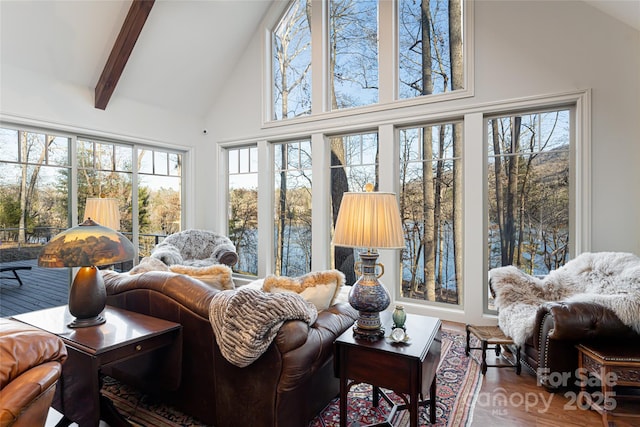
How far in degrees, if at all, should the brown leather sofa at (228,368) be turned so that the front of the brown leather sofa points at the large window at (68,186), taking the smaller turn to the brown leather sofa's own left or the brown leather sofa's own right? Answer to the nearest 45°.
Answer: approximately 90° to the brown leather sofa's own left

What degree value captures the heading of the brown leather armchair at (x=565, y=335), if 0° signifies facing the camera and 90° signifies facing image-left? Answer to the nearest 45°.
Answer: approximately 45°

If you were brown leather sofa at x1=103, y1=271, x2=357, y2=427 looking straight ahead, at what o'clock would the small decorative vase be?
The small decorative vase is roughly at 2 o'clock from the brown leather sofa.

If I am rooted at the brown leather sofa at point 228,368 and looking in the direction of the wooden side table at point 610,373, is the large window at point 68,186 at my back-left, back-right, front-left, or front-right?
back-left

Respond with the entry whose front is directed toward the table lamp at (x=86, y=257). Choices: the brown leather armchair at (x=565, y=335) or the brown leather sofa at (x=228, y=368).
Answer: the brown leather armchair

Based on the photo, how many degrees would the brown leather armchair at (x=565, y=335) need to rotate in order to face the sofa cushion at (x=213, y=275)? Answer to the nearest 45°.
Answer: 0° — it already faces it

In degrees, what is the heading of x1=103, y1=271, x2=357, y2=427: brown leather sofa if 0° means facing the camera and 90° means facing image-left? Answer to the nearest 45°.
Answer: approximately 225°

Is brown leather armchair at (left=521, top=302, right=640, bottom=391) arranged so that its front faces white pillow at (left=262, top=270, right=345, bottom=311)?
yes
